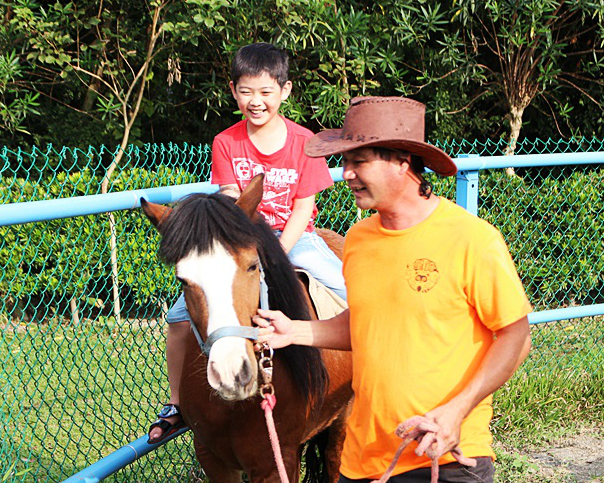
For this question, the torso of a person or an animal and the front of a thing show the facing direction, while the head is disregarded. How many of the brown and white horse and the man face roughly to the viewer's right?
0

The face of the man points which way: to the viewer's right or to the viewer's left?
to the viewer's left

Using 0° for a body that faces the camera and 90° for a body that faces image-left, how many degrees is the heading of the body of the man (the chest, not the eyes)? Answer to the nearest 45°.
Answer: approximately 45°

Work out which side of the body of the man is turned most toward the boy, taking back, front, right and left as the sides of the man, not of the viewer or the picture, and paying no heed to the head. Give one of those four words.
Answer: right

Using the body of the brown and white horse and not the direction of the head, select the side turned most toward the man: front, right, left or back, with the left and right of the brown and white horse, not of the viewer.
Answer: left

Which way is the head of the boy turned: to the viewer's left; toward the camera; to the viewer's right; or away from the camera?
toward the camera

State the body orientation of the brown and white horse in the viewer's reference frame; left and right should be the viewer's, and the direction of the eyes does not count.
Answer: facing the viewer and to the left of the viewer

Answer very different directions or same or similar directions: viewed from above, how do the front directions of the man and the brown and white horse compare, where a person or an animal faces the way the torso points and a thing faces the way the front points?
same or similar directions
